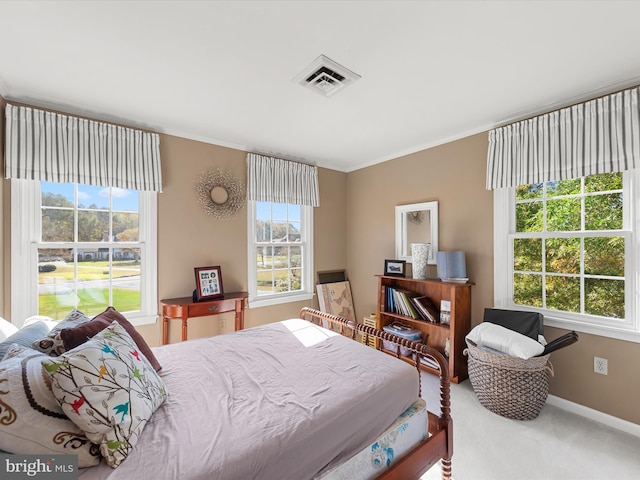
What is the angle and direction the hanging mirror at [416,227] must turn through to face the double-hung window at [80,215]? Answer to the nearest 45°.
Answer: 0° — it already faces it

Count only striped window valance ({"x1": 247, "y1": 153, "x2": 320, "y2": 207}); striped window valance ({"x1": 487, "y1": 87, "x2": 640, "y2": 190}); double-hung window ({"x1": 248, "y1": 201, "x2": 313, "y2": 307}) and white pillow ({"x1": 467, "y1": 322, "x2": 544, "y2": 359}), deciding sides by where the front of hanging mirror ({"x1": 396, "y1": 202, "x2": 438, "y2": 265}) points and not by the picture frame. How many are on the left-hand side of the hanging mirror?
2

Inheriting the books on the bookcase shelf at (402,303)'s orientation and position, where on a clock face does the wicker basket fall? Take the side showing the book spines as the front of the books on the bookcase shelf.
The wicker basket is roughly at 9 o'clock from the books on the bookcase shelf.

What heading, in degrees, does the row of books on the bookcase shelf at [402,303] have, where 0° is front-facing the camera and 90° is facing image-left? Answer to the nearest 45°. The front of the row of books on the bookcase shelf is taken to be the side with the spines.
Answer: approximately 45°

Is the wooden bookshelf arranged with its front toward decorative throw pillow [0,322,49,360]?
yes

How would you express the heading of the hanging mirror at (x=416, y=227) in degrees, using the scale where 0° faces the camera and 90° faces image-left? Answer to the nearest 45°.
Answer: approximately 45°

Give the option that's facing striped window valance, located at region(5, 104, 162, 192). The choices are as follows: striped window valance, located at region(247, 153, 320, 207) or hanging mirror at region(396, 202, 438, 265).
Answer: the hanging mirror

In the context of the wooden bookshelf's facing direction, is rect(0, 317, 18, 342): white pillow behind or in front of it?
in front

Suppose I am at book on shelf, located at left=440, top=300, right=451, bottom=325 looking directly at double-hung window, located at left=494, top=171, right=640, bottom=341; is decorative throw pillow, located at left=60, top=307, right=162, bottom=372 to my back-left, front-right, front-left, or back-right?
back-right

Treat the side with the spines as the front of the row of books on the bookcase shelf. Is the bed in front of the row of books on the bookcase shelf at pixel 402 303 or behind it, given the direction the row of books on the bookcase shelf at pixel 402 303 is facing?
in front
